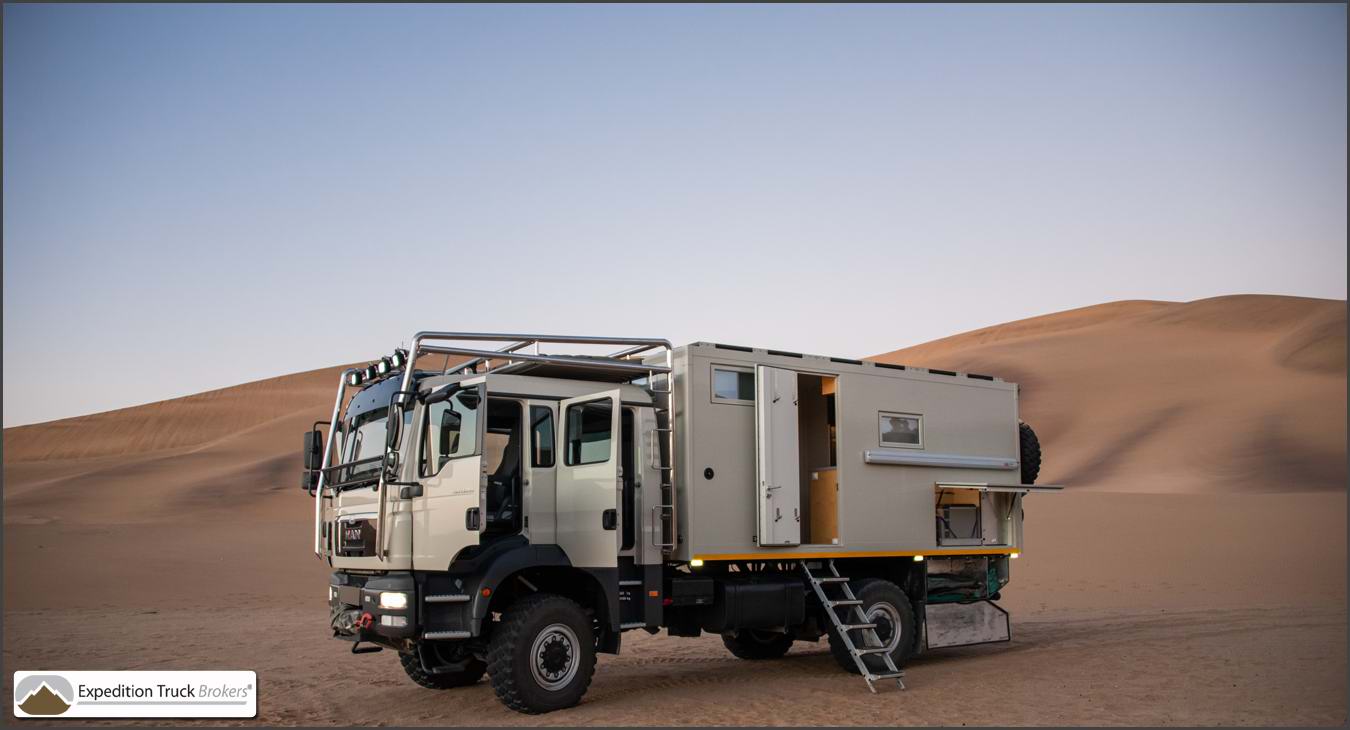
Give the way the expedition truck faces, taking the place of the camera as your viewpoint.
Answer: facing the viewer and to the left of the viewer
